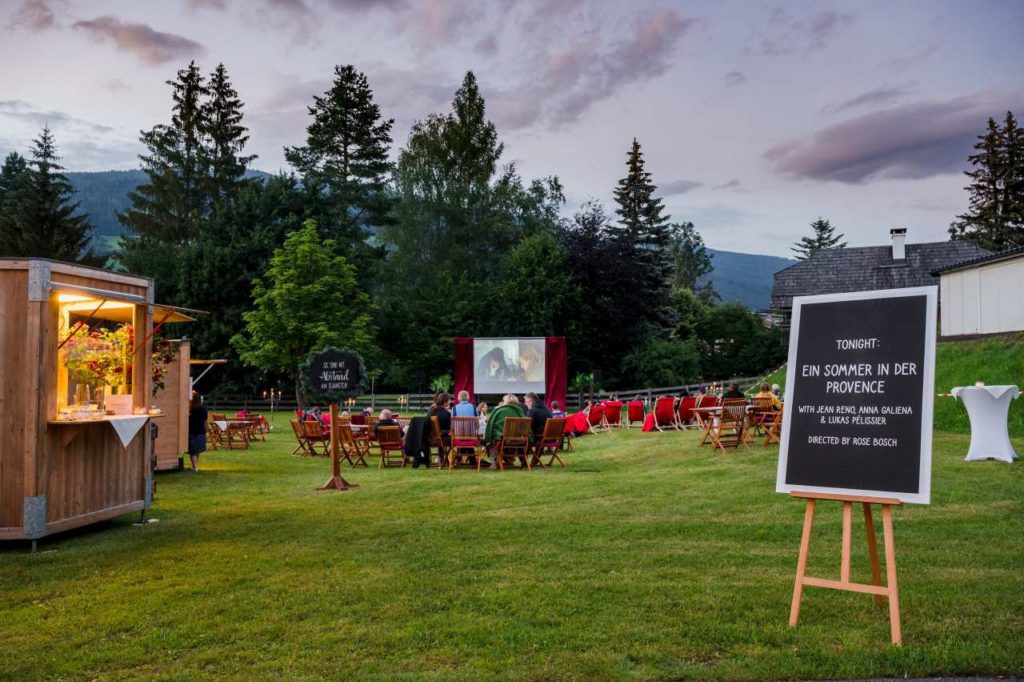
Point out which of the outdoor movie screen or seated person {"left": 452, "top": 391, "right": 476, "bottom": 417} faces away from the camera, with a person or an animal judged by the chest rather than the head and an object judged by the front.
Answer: the seated person

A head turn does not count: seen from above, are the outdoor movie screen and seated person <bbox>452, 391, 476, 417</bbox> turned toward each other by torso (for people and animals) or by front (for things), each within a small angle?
yes

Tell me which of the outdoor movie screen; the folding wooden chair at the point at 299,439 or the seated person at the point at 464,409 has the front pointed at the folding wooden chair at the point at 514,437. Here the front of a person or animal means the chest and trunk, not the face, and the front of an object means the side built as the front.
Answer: the outdoor movie screen

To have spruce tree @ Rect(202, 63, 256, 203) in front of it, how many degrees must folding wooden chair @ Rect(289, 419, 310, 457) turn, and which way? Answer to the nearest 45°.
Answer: approximately 45° to its left

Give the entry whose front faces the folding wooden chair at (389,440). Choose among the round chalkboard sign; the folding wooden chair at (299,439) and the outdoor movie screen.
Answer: the outdoor movie screen

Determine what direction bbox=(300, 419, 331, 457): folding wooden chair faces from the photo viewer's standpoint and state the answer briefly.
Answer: facing away from the viewer and to the right of the viewer

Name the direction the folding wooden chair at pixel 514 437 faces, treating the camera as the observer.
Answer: facing away from the viewer

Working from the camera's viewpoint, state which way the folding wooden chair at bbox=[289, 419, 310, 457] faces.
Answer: facing away from the viewer and to the right of the viewer

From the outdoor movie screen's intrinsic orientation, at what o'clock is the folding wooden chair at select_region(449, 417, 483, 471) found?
The folding wooden chair is roughly at 12 o'clock from the outdoor movie screen.

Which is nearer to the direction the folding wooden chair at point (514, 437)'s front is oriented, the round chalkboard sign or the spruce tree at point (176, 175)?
the spruce tree

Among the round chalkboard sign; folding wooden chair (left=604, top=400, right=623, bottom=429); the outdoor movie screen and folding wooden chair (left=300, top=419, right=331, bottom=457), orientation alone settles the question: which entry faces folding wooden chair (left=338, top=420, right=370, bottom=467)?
the outdoor movie screen
